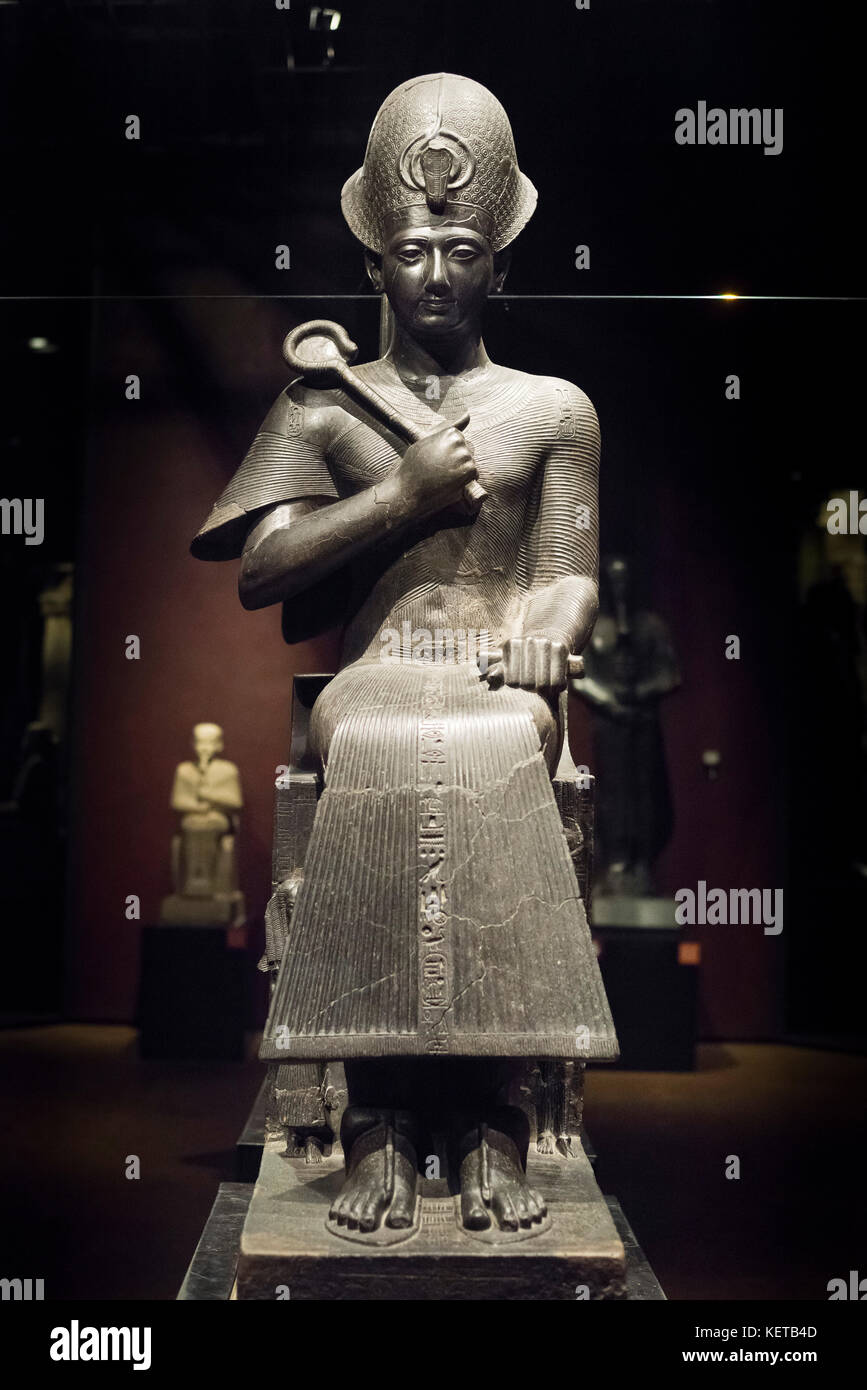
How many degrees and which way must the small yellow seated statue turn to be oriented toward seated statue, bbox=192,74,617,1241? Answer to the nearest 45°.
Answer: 0° — it already faces it

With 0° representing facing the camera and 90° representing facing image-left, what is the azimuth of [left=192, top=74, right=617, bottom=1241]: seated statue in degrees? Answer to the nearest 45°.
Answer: approximately 0°

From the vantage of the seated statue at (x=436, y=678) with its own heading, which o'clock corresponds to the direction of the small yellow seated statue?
The small yellow seated statue is roughly at 5 o'clock from the seated statue.

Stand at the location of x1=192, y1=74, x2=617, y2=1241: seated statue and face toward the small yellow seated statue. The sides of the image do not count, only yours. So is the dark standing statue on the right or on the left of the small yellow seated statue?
right

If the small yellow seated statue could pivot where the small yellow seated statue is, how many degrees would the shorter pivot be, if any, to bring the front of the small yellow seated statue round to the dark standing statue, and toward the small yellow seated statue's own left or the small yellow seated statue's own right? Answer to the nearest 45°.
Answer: approximately 90° to the small yellow seated statue's own left

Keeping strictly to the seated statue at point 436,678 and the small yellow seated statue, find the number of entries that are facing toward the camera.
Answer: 2

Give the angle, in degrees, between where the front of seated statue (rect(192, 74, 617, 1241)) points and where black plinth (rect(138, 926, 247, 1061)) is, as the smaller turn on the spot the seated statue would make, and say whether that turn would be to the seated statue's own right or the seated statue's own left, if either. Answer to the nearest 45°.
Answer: approximately 135° to the seated statue's own right
